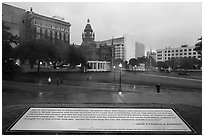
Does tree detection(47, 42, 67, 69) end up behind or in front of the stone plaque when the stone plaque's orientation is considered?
behind

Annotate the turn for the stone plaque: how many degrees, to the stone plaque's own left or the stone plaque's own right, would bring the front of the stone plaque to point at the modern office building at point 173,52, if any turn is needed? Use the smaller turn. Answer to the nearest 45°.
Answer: approximately 135° to the stone plaque's own left

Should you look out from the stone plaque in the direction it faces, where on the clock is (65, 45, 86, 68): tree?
The tree is roughly at 5 o'clock from the stone plaque.

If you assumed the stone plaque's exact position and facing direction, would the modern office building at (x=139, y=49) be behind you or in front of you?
behind

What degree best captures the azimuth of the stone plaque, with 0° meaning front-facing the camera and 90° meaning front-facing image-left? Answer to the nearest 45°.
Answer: approximately 0°

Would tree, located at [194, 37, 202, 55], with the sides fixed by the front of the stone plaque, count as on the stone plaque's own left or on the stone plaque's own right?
on the stone plaque's own left
